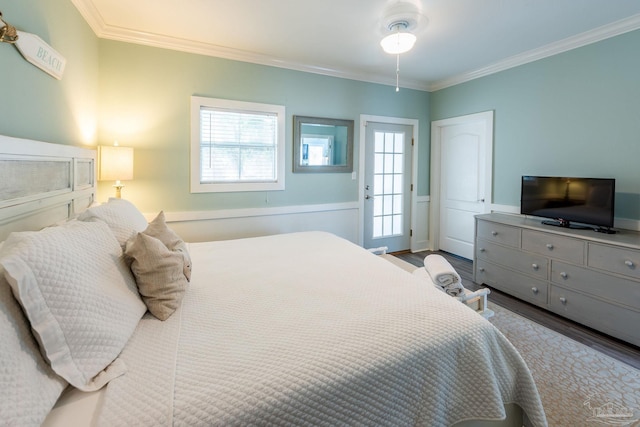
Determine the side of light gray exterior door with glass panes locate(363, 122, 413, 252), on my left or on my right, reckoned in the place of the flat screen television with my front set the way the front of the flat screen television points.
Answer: on my right

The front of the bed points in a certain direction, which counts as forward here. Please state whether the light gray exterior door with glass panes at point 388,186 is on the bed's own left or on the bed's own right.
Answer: on the bed's own left

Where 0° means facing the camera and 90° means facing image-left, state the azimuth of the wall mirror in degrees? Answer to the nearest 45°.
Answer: approximately 315°

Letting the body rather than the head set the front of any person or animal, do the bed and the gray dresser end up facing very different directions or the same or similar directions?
very different directions

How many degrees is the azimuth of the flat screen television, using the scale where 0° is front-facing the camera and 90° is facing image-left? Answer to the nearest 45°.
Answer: approximately 45°

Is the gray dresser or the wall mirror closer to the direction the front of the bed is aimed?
the gray dresser

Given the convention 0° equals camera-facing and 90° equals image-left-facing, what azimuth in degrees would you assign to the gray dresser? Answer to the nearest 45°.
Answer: approximately 45°

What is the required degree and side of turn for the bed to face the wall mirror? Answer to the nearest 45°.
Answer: approximately 90° to its left

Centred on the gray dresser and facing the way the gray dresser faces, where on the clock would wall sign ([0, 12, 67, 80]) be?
The wall sign is roughly at 12 o'clock from the gray dresser.

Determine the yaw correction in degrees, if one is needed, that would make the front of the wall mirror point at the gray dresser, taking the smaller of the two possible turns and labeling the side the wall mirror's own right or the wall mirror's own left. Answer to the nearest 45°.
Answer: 0° — it already faces it

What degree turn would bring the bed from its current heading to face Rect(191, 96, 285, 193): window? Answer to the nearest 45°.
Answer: approximately 90° to its left

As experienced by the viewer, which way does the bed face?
facing to the right of the viewer
